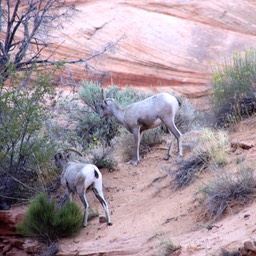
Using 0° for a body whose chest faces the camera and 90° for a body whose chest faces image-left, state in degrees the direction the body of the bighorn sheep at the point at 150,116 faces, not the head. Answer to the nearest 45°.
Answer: approximately 90°

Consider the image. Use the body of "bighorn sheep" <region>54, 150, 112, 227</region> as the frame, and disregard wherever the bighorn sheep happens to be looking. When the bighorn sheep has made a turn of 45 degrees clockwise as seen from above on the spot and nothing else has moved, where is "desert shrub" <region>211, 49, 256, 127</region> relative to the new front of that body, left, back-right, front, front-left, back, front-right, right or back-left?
front-right

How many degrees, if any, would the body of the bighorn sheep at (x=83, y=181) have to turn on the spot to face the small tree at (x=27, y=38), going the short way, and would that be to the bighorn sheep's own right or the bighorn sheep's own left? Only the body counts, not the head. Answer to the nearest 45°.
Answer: approximately 45° to the bighorn sheep's own right

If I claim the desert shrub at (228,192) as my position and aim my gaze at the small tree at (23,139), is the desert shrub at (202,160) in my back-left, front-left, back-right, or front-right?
front-right

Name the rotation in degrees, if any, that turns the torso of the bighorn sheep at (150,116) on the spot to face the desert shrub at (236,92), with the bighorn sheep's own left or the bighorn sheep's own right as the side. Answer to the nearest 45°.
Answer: approximately 135° to the bighorn sheep's own right

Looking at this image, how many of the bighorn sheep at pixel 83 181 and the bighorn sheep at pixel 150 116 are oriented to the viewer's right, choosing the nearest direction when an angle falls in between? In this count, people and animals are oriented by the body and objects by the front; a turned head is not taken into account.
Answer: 0

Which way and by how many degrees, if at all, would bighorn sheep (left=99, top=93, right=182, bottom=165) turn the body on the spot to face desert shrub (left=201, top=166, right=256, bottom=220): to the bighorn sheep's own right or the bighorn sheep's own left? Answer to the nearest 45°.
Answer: approximately 90° to the bighorn sheep's own left

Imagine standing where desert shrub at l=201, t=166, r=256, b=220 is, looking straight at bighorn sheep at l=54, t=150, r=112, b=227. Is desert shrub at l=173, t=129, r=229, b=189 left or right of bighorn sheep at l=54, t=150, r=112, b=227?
right

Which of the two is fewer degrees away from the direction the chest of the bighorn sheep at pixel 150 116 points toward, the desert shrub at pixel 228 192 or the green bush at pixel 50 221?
the green bush

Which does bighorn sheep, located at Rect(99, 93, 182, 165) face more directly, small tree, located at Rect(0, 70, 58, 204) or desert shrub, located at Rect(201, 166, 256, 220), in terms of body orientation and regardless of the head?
the small tree

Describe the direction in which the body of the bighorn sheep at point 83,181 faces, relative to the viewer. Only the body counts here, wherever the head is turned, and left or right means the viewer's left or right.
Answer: facing away from the viewer and to the left of the viewer

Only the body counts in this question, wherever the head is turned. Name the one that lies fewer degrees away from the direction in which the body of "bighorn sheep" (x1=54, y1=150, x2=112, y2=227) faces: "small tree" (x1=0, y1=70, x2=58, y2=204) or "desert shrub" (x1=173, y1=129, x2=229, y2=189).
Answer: the small tree

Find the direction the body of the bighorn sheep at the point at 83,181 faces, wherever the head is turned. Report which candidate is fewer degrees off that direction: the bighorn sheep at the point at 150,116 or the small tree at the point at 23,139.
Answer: the small tree
